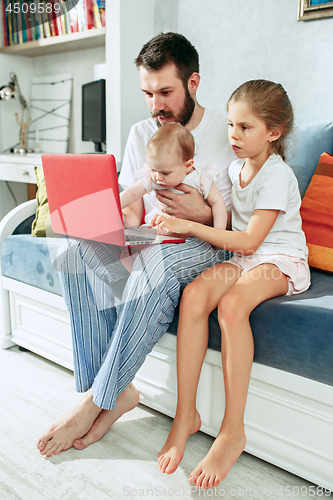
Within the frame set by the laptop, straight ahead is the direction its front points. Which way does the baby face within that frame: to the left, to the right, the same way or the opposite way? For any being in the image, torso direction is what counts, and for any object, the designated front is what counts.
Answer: the opposite way

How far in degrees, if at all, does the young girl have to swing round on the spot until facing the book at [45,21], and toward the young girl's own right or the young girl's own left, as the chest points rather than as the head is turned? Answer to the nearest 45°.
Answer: approximately 90° to the young girl's own right

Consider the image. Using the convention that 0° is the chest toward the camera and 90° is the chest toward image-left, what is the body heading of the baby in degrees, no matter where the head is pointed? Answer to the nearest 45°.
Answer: approximately 45°

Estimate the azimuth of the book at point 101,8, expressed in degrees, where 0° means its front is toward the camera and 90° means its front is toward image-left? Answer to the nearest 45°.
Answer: approximately 0°

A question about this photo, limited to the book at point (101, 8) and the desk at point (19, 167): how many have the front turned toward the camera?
2

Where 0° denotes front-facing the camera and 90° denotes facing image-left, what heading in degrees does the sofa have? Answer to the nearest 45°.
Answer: approximately 45°

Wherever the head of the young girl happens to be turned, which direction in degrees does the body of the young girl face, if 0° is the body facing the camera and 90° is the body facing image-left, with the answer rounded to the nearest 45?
approximately 45°

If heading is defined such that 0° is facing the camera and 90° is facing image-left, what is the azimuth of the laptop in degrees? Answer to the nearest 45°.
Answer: approximately 225°
